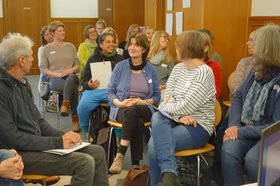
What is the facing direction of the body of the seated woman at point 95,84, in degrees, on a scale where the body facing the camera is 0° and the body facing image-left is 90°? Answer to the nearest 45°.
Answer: approximately 0°

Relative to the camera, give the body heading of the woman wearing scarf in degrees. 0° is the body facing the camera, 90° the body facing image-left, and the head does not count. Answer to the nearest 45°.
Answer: approximately 45°

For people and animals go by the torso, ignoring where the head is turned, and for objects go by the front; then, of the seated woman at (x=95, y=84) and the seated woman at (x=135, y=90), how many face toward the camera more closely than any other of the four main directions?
2

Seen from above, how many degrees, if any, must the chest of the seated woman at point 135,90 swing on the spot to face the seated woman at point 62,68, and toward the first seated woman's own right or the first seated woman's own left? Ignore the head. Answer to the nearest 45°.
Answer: approximately 135° to the first seated woman's own right

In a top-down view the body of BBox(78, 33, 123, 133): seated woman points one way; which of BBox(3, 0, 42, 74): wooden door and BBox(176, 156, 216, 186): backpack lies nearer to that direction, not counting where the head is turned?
the backpack

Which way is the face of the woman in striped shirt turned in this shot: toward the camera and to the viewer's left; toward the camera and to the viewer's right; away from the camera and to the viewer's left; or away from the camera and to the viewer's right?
away from the camera and to the viewer's left
